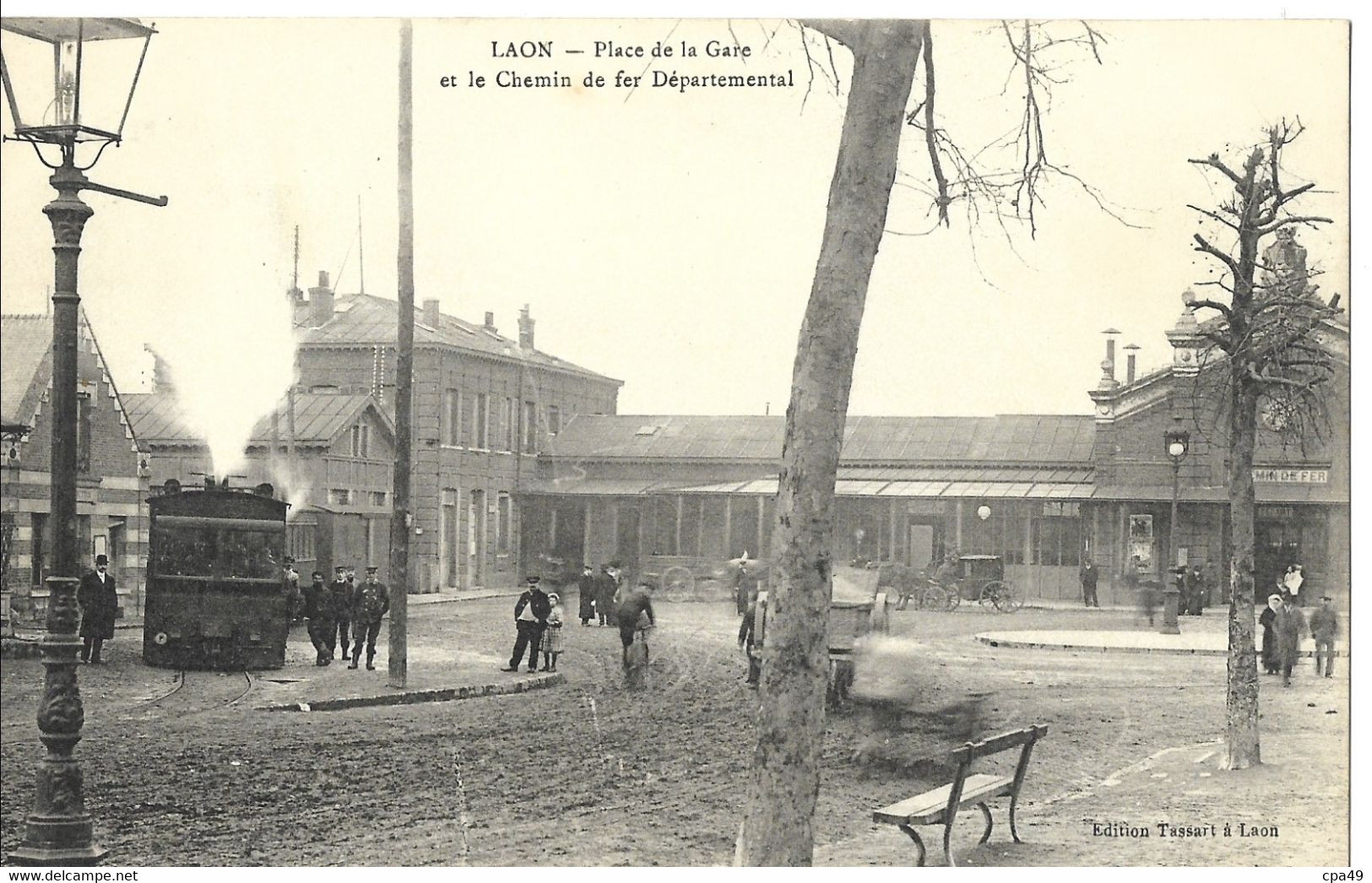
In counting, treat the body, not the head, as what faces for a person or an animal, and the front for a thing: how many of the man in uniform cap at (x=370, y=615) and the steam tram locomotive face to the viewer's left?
0

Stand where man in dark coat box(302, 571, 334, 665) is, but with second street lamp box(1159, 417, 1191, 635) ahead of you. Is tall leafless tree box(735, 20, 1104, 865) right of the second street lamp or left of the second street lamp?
right

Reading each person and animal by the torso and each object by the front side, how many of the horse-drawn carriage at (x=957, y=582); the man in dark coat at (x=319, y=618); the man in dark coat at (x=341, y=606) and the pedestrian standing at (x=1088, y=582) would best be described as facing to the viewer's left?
1

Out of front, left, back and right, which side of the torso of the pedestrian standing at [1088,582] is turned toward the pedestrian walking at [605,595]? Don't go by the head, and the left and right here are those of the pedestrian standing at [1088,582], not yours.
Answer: right

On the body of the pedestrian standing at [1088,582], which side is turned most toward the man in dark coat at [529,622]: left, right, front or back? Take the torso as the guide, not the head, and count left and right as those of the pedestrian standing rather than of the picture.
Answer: front

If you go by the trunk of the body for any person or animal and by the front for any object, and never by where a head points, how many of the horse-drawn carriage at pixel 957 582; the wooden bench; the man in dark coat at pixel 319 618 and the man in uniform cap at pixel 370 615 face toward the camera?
2

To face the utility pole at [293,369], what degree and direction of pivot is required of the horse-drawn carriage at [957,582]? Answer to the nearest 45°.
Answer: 0° — it already faces it

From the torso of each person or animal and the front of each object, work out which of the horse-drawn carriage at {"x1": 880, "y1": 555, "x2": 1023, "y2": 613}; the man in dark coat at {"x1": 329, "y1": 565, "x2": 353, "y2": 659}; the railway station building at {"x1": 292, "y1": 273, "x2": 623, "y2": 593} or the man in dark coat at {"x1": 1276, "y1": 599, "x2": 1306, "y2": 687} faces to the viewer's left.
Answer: the horse-drawn carriage

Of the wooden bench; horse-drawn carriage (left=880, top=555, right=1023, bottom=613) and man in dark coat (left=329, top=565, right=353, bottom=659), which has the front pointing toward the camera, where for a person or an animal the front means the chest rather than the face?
the man in dark coat

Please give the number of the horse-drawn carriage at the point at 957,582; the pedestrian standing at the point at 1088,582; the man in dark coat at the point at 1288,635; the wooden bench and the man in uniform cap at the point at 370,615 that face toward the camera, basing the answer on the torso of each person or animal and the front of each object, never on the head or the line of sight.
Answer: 3
